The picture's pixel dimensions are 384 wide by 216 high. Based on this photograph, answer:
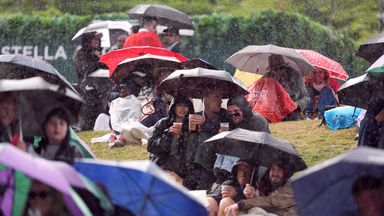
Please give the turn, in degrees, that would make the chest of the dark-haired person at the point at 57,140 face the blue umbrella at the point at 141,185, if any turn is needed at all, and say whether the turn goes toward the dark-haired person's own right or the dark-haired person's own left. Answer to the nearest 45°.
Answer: approximately 45° to the dark-haired person's own left

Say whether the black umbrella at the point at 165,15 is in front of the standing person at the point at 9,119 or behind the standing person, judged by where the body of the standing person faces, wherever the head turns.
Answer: behind

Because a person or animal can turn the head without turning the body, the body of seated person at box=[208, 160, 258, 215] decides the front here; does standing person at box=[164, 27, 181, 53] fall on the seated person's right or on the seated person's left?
on the seated person's right

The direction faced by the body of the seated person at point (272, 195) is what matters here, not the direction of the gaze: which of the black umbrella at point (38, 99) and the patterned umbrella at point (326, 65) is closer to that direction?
the black umbrella

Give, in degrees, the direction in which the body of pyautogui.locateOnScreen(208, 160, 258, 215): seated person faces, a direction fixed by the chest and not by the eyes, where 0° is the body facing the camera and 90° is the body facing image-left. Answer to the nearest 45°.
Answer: approximately 45°

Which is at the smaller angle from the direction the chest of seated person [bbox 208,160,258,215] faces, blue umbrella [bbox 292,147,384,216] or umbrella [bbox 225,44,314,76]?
the blue umbrella
